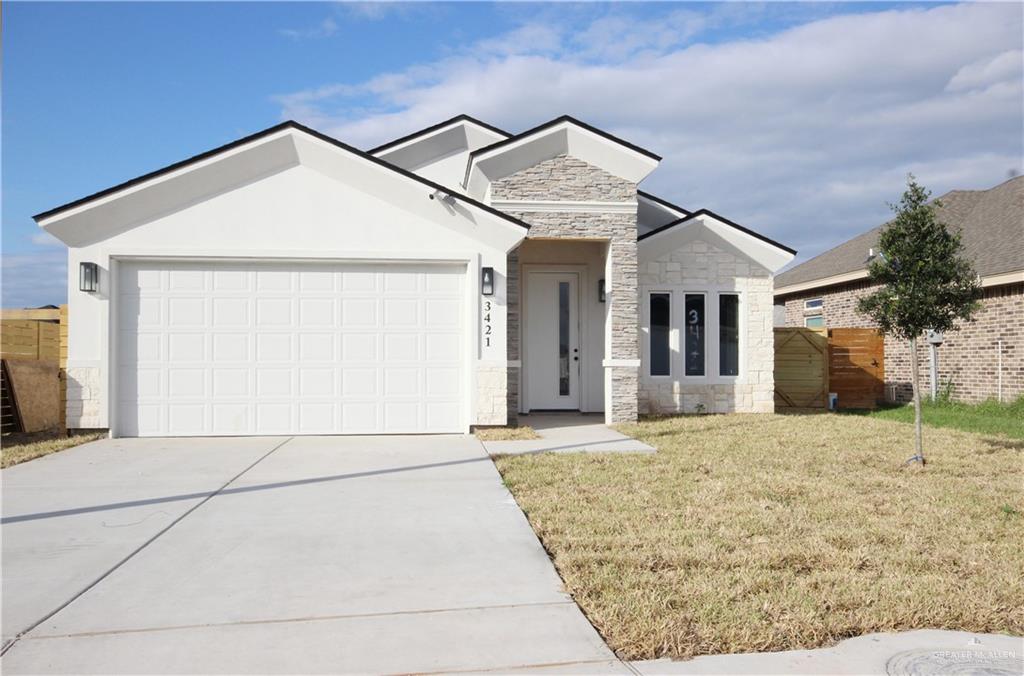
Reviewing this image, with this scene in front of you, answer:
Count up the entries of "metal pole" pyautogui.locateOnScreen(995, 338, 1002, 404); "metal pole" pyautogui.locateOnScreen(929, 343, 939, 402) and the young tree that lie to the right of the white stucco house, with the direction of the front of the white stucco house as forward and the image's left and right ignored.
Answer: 0

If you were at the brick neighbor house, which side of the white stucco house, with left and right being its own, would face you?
left

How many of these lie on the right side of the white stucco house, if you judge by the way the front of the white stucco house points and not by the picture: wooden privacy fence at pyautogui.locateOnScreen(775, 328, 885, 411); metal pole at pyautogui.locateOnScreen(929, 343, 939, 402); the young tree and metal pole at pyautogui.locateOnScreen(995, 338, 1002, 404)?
0

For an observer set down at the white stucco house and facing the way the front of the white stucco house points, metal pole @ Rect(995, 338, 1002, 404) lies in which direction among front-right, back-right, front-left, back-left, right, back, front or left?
left

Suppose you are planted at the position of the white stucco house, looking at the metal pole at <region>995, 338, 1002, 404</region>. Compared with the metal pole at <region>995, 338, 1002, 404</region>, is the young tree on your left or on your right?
right

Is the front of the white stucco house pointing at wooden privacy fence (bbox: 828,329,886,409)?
no

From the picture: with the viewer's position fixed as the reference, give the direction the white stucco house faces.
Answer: facing the viewer

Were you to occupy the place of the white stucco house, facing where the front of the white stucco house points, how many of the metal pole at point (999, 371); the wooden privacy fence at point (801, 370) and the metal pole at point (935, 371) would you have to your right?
0

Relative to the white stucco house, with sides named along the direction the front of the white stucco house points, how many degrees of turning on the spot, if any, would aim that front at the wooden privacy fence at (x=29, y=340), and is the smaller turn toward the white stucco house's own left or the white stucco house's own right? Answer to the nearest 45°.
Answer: approximately 135° to the white stucco house's own right

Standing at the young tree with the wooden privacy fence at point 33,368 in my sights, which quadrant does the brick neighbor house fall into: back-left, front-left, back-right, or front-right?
back-right

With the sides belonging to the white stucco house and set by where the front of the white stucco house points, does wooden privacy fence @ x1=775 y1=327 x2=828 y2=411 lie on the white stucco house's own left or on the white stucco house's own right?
on the white stucco house's own left

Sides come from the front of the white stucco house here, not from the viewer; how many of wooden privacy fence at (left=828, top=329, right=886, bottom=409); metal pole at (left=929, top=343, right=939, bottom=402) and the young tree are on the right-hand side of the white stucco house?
0

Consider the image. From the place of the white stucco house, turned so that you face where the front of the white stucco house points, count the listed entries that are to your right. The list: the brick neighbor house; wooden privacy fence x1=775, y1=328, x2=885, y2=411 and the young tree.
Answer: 0

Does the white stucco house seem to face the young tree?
no

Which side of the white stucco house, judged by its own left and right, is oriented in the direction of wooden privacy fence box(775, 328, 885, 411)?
left

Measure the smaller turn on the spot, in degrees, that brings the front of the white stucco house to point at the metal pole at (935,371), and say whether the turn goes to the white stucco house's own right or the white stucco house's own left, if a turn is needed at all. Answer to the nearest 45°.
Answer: approximately 90° to the white stucco house's own left
